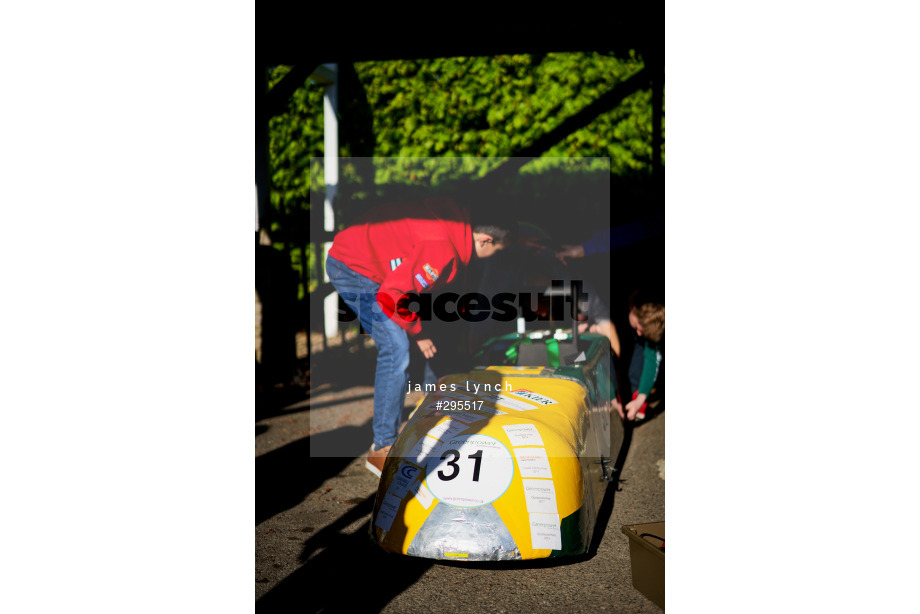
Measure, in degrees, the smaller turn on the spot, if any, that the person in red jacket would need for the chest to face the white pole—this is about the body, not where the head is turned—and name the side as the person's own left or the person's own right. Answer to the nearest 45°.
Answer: approximately 90° to the person's own left

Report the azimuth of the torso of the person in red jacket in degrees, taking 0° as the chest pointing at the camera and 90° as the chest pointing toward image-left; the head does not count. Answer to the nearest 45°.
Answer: approximately 270°

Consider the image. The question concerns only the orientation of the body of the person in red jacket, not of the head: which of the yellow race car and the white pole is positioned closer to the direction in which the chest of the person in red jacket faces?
the yellow race car
